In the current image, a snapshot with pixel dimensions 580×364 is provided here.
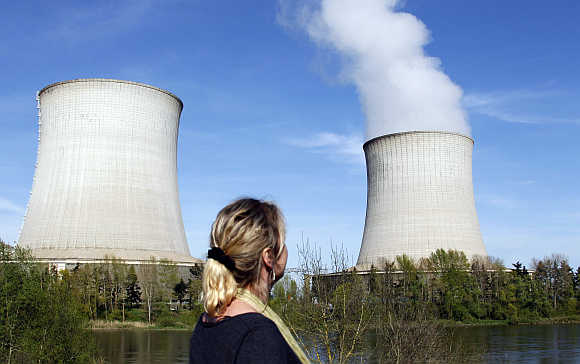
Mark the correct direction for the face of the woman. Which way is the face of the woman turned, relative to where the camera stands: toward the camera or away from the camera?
away from the camera

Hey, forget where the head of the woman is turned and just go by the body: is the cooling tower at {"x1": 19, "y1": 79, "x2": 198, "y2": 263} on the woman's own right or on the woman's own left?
on the woman's own left

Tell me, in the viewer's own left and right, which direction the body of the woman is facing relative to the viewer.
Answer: facing away from the viewer and to the right of the viewer

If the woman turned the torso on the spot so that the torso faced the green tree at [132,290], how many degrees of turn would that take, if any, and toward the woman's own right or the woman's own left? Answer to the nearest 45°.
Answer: approximately 45° to the woman's own left
